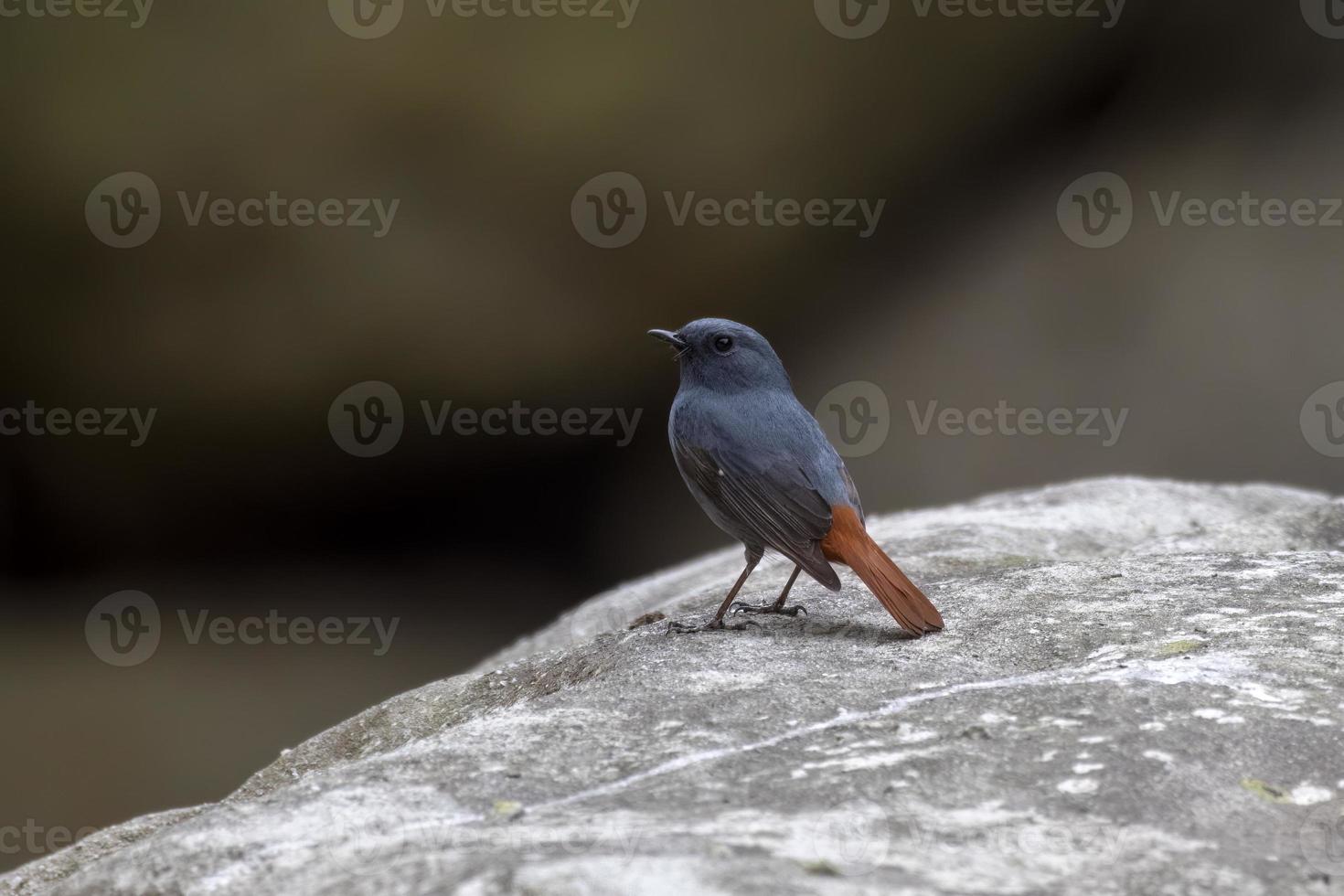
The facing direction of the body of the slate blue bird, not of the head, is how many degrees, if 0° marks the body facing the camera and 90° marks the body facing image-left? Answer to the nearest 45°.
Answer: approximately 90°
